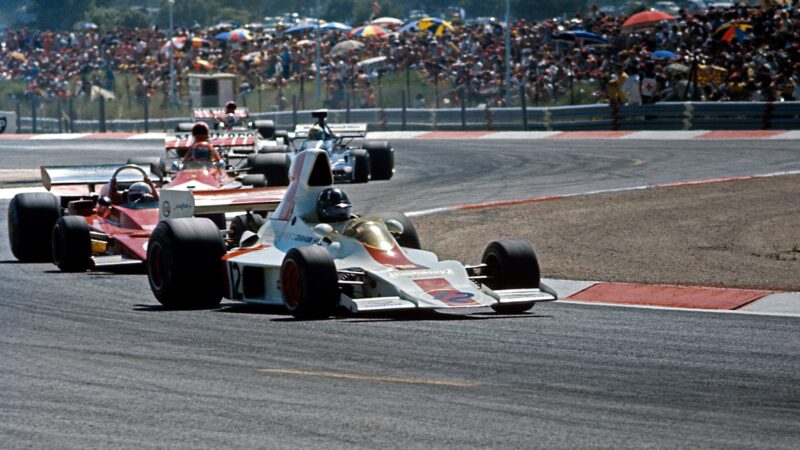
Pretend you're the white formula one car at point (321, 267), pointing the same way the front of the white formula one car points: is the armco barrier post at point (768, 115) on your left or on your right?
on your left

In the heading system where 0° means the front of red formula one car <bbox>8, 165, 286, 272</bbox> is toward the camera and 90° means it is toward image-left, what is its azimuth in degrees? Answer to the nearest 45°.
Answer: approximately 315°

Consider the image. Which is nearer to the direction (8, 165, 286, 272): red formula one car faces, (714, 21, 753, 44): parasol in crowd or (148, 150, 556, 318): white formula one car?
the white formula one car

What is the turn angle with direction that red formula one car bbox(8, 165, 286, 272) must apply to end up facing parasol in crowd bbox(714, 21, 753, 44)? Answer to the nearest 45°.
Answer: approximately 90° to its left

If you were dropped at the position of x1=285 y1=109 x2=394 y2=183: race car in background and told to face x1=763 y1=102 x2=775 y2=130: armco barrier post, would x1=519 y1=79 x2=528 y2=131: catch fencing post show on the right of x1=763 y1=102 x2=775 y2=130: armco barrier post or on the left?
left

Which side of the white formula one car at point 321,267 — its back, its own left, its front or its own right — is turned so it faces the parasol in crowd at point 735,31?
left

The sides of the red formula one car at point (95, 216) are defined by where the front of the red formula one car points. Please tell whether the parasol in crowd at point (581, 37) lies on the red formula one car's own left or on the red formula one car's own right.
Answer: on the red formula one car's own left

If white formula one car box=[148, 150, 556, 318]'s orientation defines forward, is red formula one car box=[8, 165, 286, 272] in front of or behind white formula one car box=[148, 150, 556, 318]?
behind

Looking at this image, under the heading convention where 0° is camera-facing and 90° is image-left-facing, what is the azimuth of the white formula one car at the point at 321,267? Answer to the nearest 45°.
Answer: approximately 315°

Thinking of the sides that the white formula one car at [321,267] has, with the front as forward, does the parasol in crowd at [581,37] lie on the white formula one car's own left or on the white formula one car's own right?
on the white formula one car's own left

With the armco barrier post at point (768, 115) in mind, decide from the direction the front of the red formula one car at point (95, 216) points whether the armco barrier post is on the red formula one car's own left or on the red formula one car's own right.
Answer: on the red formula one car's own left

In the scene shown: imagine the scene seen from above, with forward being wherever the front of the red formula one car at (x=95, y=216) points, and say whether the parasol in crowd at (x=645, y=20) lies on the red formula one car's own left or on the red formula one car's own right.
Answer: on the red formula one car's own left

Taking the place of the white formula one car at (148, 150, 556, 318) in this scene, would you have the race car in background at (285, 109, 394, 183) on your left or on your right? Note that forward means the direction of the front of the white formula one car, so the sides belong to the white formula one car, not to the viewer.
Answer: on your left
